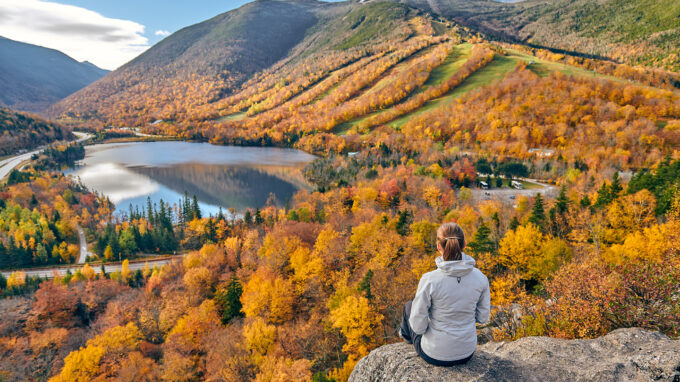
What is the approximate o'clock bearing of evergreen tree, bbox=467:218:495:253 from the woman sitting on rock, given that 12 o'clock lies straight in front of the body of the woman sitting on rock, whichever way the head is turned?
The evergreen tree is roughly at 12 o'clock from the woman sitting on rock.

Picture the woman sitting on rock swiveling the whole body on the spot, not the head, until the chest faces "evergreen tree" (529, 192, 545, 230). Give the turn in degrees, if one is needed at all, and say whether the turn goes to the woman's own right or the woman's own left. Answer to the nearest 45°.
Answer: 0° — they already face it

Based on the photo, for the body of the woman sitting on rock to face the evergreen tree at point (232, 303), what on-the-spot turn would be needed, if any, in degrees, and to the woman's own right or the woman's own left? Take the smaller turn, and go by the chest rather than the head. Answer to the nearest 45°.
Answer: approximately 45° to the woman's own left

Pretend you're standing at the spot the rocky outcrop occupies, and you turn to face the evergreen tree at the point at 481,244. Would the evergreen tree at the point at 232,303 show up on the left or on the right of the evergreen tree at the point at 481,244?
left

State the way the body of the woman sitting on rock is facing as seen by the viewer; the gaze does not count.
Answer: away from the camera

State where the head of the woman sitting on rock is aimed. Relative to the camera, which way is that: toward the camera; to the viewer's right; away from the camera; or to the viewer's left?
away from the camera

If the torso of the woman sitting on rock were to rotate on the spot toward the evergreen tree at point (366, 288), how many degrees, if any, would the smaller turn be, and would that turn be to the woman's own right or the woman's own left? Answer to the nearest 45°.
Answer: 0° — they already face it

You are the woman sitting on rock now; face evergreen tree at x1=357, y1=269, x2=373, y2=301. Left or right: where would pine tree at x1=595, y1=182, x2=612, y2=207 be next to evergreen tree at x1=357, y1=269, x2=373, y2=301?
right
